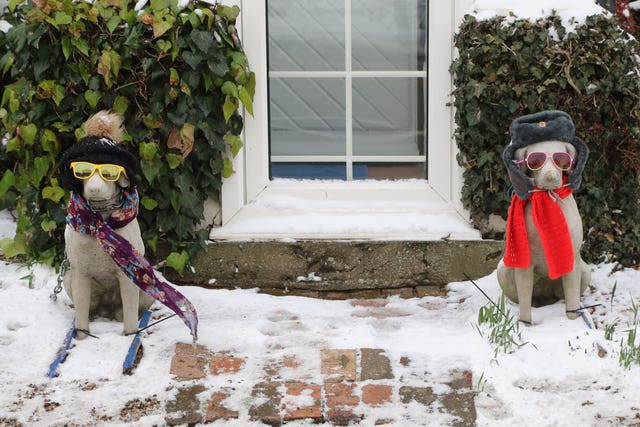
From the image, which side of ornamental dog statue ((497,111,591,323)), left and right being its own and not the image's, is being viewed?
front

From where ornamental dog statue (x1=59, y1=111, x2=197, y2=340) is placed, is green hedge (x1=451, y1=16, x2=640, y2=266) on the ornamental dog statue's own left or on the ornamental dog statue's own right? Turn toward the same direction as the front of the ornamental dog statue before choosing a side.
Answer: on the ornamental dog statue's own left

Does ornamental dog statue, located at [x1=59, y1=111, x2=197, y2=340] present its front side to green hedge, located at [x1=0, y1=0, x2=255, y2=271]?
no

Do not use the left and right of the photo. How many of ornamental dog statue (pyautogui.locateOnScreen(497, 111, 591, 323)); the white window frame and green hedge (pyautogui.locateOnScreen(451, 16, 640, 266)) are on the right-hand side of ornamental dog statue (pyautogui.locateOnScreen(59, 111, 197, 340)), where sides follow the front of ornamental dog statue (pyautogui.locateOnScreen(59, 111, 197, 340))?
0

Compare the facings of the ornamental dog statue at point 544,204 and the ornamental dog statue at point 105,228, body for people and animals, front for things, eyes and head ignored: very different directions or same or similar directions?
same or similar directions

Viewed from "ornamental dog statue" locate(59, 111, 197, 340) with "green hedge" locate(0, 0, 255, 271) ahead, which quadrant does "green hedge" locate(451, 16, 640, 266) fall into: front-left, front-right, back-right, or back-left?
front-right

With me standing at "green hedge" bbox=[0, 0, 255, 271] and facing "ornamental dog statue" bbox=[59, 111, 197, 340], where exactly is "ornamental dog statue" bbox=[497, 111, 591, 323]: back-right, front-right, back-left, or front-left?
front-left

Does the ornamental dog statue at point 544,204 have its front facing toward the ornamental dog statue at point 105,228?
no

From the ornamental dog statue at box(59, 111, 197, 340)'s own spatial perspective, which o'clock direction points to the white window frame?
The white window frame is roughly at 8 o'clock from the ornamental dog statue.

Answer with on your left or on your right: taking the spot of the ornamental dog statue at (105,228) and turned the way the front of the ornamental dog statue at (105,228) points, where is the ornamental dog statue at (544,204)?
on your left

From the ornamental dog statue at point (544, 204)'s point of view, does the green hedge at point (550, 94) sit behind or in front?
behind

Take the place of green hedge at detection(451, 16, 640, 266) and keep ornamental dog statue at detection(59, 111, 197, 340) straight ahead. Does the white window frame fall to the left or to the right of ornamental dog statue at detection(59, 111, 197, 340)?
right

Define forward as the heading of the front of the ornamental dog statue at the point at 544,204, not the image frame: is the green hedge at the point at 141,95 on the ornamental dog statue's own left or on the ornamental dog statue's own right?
on the ornamental dog statue's own right

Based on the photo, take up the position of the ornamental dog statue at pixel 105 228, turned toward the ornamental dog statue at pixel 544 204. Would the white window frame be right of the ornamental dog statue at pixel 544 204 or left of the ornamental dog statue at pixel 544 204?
left

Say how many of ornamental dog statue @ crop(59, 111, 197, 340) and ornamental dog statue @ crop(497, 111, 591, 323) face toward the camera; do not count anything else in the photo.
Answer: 2
